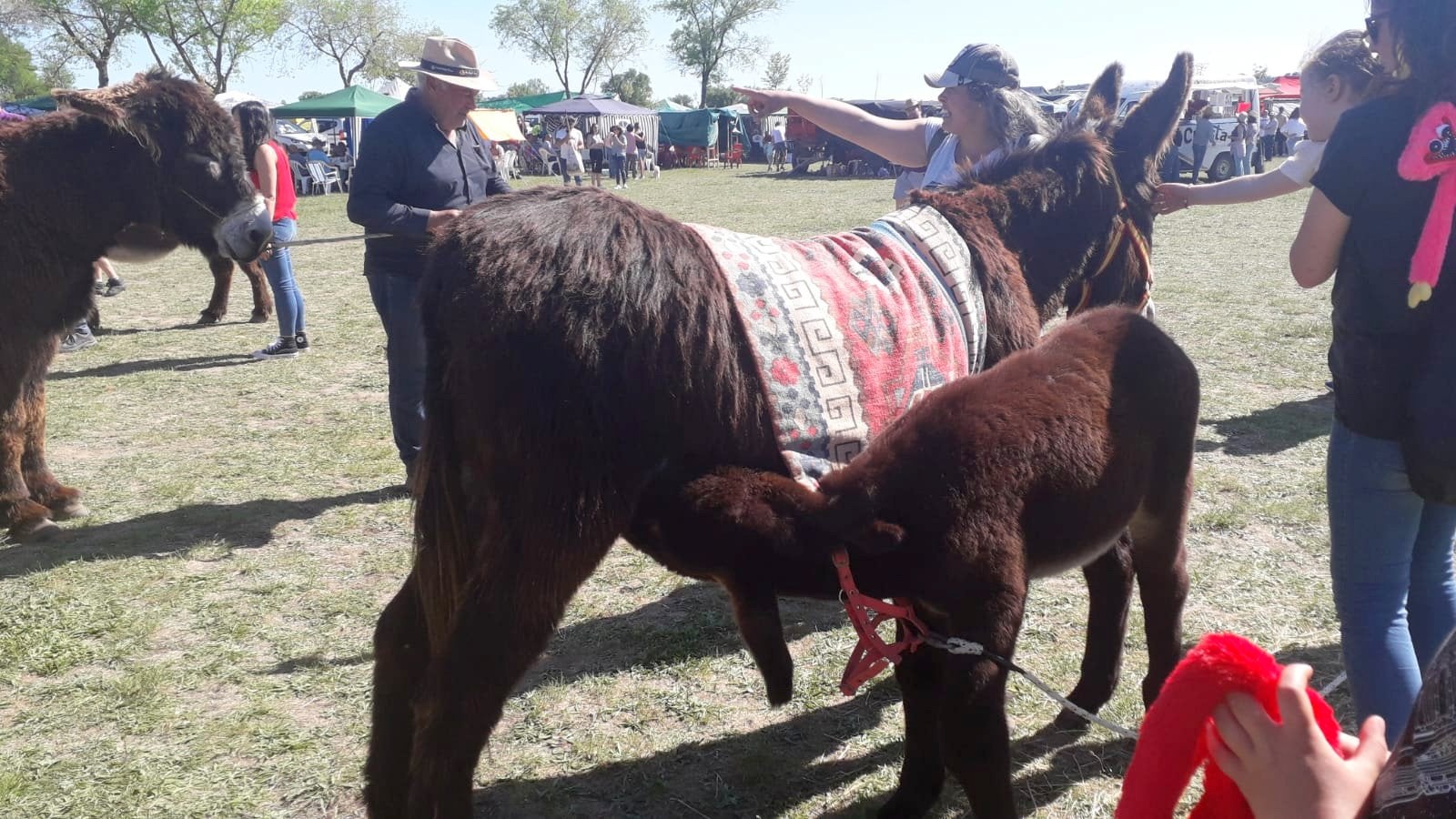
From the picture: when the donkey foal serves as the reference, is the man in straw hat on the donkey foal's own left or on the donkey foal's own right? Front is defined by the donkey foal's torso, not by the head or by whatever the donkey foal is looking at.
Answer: on the donkey foal's own right

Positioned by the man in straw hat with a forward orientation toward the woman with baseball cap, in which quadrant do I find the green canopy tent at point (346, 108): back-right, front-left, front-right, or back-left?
back-left

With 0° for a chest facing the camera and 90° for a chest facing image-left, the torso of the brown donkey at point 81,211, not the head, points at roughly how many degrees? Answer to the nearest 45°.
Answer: approximately 270°

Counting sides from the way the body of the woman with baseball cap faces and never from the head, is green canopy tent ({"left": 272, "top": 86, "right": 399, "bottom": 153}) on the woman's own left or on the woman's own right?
on the woman's own right

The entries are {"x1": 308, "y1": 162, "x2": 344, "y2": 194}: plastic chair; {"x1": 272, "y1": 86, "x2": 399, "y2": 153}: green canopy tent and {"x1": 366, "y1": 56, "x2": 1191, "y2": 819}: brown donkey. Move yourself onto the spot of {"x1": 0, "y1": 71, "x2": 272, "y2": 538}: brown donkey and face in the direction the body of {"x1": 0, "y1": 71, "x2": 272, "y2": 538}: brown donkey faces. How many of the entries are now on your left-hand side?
2

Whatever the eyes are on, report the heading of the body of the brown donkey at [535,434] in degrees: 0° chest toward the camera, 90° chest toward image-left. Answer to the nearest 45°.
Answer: approximately 225°

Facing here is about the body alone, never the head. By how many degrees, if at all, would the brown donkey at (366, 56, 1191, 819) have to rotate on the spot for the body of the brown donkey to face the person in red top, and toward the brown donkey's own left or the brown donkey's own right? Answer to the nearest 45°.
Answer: approximately 90° to the brown donkey's own left

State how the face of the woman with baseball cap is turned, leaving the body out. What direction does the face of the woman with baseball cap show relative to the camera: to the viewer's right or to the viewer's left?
to the viewer's left

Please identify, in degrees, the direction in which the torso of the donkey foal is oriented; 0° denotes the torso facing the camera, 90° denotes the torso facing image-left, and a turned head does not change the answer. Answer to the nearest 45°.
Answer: approximately 45°

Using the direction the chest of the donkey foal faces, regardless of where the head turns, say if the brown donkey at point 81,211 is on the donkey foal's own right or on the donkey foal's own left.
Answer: on the donkey foal's own right

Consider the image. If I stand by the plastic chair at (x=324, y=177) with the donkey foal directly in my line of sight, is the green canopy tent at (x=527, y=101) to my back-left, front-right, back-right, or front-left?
back-left

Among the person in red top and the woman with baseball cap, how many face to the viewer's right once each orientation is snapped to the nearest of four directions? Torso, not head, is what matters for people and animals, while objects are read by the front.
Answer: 0

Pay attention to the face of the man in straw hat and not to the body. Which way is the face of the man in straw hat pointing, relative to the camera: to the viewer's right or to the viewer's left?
to the viewer's right
